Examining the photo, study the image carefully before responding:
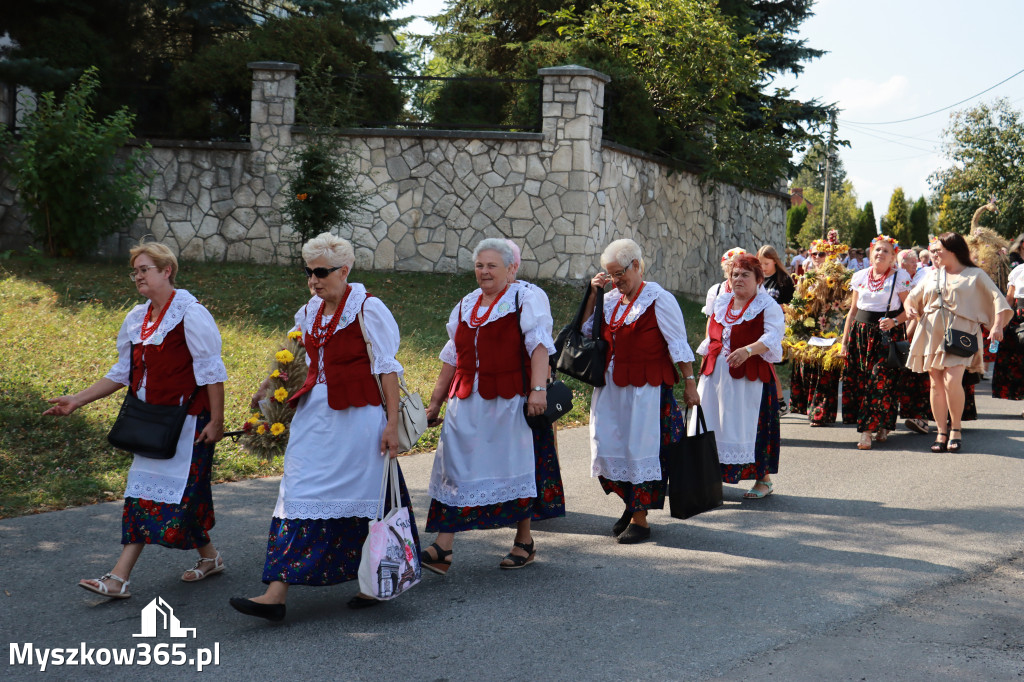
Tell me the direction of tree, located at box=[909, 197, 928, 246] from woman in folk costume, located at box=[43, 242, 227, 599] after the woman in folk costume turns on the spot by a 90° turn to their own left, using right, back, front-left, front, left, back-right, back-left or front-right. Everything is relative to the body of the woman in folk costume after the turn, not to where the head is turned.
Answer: left

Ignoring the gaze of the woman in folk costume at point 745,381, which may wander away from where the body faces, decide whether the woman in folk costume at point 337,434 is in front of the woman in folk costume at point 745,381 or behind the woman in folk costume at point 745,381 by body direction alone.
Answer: in front

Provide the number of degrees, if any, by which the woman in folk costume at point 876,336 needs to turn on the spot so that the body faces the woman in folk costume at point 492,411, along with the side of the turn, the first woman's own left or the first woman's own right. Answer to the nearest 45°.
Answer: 0° — they already face them

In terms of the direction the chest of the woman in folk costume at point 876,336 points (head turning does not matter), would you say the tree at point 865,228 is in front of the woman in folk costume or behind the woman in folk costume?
behind

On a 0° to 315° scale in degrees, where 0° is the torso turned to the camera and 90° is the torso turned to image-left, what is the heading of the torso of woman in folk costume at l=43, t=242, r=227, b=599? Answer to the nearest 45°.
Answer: approximately 45°

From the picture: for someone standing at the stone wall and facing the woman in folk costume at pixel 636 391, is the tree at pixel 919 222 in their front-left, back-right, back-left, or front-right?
back-left

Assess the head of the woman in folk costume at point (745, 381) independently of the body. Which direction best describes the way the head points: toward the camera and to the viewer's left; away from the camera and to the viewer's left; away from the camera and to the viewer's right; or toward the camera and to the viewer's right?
toward the camera and to the viewer's left

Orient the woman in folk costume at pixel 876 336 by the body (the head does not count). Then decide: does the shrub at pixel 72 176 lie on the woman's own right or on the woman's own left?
on the woman's own right

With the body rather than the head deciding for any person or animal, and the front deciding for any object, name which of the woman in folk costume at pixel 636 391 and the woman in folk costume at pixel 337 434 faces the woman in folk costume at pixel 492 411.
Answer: the woman in folk costume at pixel 636 391

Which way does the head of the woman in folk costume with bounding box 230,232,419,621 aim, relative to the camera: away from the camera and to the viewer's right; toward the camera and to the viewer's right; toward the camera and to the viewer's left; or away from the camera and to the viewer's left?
toward the camera and to the viewer's left
